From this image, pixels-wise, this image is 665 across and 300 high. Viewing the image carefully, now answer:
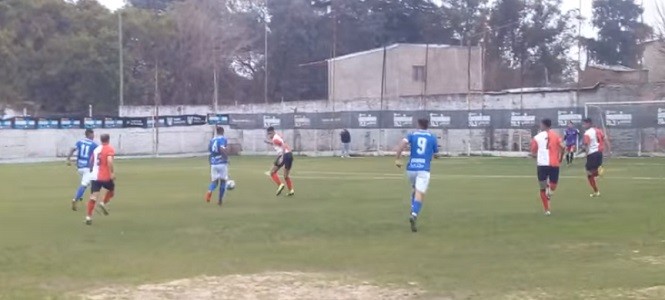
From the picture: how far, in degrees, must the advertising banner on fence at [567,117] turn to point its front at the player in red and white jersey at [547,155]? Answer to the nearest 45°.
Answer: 0° — it already faces them

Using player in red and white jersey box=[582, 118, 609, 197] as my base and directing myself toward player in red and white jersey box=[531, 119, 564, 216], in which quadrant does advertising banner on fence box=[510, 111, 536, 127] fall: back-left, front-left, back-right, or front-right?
back-right

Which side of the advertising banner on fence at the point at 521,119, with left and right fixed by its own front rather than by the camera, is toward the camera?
front

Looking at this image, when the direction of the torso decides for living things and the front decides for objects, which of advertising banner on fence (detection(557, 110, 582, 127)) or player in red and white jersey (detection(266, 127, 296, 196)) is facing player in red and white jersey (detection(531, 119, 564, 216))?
the advertising banner on fence

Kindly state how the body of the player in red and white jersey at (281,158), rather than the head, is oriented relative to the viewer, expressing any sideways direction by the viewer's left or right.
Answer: facing to the left of the viewer

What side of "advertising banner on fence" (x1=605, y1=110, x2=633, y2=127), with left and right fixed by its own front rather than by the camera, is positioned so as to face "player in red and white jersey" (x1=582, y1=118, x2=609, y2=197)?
front

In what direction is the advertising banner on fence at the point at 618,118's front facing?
toward the camera
